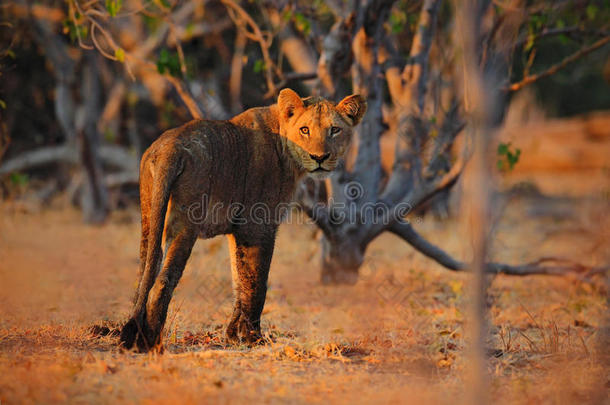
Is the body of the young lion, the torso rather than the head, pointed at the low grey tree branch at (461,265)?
yes

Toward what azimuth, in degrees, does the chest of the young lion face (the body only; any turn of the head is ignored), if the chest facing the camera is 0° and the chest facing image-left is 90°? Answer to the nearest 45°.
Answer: approximately 225°
